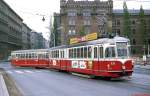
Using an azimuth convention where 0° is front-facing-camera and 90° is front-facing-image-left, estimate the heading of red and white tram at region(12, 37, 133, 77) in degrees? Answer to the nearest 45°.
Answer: approximately 315°
